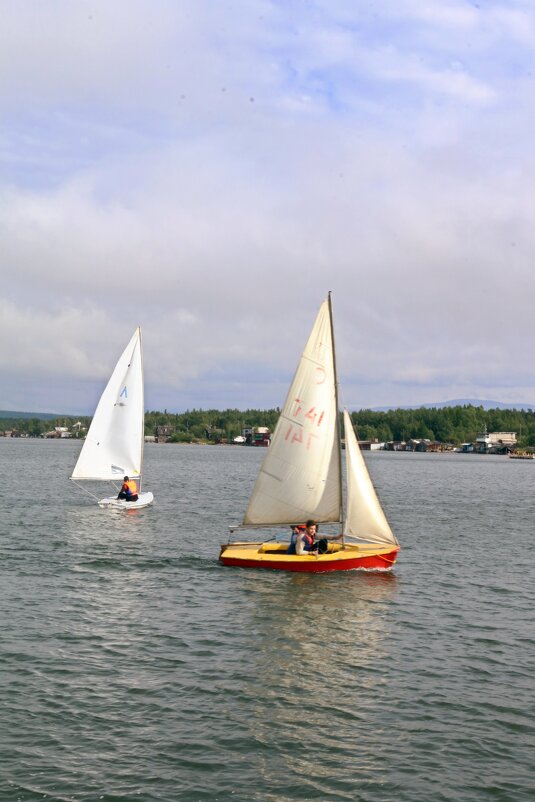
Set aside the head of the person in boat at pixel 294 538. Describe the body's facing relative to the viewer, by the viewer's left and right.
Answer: facing to the right of the viewer

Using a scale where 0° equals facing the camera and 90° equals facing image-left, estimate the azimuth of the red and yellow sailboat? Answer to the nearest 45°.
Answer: approximately 270°

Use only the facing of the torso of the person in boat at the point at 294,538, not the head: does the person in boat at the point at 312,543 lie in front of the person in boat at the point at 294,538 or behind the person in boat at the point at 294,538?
in front
